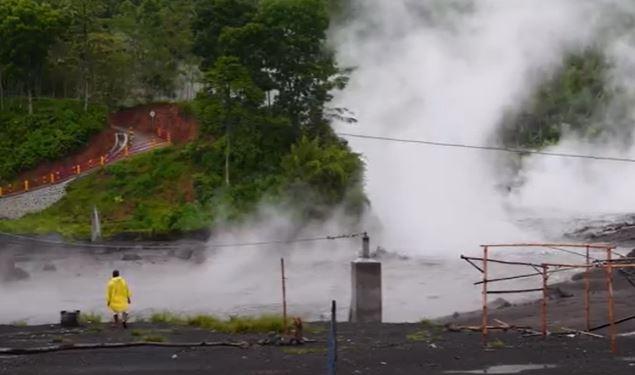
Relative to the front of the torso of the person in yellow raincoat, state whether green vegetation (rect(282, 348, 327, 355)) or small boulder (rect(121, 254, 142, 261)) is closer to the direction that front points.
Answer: the small boulder

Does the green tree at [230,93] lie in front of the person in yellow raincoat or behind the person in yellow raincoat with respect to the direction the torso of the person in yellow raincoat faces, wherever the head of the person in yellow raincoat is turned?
in front

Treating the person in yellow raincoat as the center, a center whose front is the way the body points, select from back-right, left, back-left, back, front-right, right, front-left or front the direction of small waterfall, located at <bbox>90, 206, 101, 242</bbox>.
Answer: front

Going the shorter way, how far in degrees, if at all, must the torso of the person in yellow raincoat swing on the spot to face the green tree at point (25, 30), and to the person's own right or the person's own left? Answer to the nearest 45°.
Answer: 0° — they already face it

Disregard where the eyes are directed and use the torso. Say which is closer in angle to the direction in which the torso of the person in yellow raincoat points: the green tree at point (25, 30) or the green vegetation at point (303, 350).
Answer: the green tree

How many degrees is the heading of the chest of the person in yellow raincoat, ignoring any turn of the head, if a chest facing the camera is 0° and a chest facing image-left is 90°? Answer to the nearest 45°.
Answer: approximately 180°

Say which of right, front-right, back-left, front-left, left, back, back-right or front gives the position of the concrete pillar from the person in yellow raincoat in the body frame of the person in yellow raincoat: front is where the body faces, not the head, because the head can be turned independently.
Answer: right

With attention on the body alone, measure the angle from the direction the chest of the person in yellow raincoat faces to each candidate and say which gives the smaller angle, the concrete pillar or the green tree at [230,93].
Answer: the green tree

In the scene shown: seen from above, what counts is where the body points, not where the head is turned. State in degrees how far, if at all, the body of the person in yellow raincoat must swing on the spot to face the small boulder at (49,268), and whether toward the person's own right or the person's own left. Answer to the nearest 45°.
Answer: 0° — they already face it

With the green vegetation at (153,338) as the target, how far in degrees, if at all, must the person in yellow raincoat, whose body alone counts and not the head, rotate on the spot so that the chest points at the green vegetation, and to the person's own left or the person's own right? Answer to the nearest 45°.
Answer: approximately 180°

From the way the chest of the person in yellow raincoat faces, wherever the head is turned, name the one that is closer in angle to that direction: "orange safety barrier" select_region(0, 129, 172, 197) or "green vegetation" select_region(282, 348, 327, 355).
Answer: the orange safety barrier

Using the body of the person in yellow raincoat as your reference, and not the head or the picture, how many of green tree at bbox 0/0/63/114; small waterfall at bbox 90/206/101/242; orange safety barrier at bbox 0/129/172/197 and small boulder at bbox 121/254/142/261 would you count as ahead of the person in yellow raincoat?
4

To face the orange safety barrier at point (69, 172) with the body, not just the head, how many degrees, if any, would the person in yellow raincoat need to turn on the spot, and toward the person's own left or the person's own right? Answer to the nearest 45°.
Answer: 0° — they already face it

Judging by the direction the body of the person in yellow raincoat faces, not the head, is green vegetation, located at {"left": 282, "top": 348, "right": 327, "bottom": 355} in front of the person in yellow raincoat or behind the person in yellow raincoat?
behind

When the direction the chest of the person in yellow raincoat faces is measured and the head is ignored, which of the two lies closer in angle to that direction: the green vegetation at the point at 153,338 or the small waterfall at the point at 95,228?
the small waterfall

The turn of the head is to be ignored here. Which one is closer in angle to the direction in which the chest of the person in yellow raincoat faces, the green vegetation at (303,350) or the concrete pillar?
the concrete pillar
